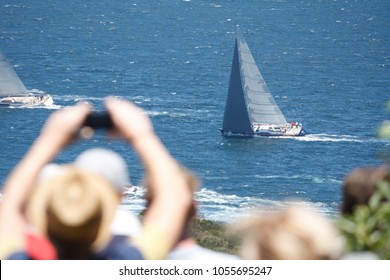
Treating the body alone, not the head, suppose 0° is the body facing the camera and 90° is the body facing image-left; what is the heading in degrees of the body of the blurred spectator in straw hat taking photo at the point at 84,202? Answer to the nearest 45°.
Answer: approximately 180°

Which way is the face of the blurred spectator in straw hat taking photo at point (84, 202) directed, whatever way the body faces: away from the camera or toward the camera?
away from the camera
